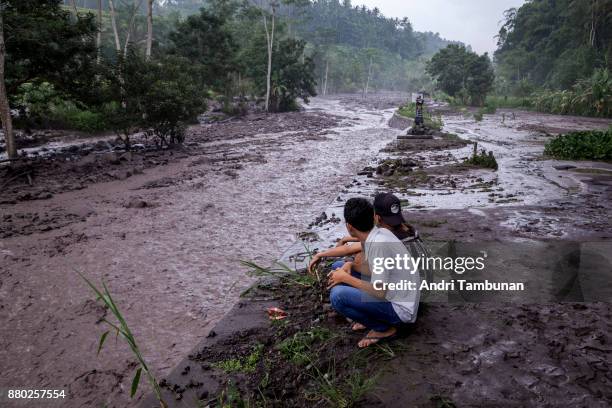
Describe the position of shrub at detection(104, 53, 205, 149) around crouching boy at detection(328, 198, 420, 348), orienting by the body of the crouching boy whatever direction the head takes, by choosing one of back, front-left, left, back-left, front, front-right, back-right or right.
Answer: front-right

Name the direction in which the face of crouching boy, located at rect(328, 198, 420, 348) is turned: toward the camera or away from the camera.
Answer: away from the camera

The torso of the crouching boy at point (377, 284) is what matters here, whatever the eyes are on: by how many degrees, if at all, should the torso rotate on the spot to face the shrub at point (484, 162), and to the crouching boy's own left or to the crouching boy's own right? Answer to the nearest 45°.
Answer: approximately 90° to the crouching boy's own right

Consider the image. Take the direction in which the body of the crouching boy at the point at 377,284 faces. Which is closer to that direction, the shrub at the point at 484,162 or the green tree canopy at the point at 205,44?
the green tree canopy

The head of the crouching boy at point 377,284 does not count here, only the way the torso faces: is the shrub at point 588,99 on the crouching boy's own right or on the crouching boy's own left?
on the crouching boy's own right

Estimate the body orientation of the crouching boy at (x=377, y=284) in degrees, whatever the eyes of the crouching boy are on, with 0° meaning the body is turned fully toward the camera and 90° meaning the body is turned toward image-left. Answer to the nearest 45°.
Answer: approximately 90°
